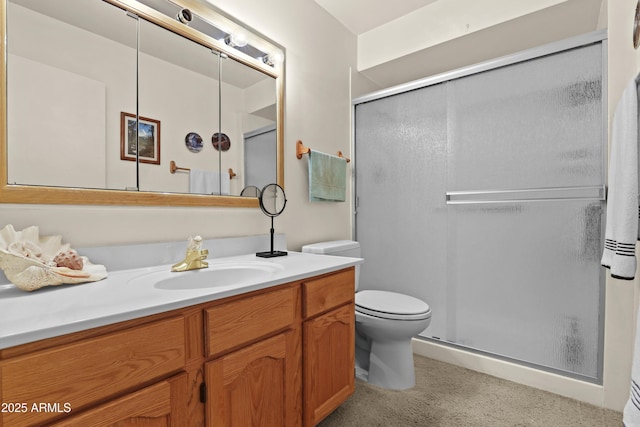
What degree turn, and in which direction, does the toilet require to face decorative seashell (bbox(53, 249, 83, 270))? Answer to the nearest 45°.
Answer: approximately 90° to its right

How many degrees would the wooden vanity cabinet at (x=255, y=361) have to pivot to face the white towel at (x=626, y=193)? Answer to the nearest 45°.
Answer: approximately 45° to its left

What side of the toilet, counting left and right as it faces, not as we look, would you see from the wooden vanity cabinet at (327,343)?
right

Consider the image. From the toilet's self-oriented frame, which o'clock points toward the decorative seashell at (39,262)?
The decorative seashell is roughly at 3 o'clock from the toilet.

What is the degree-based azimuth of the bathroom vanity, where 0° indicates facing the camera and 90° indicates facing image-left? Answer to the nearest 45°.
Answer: approximately 315°

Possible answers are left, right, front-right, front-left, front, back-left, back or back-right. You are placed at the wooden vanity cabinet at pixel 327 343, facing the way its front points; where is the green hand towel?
back-left

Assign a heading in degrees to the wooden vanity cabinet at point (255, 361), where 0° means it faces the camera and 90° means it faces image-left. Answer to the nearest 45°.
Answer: approximately 315°
